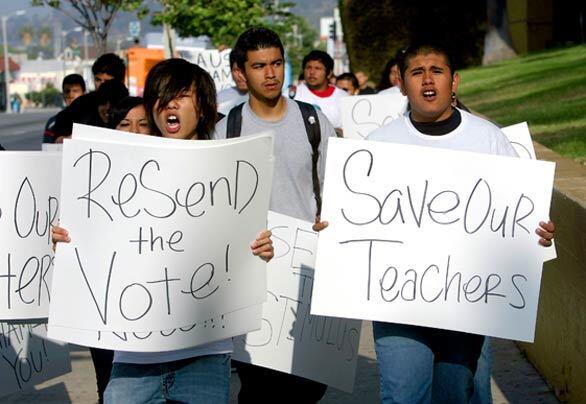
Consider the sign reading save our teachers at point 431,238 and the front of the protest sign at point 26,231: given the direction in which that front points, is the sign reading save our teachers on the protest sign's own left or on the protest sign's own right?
on the protest sign's own left

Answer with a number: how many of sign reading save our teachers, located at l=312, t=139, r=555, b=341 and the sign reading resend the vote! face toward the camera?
2

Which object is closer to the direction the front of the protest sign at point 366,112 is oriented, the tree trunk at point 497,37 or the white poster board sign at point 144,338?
the white poster board sign

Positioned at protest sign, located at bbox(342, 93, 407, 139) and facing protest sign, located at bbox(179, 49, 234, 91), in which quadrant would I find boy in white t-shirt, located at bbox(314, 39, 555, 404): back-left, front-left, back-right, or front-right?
back-left

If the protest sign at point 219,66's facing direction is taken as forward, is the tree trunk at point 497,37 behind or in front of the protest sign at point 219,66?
behind

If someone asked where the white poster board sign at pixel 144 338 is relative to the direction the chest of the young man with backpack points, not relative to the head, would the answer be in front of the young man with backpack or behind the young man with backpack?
in front

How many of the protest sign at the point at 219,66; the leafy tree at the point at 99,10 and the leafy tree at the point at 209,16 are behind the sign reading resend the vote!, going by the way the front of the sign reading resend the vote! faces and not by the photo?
3
